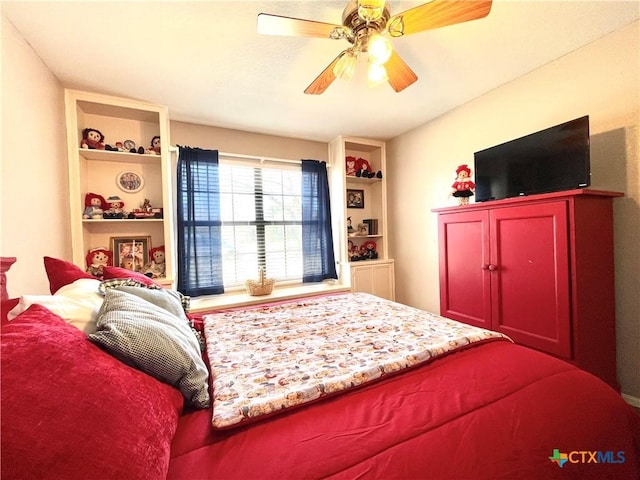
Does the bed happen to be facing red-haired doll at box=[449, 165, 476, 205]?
yes

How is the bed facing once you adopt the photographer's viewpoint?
facing away from the viewer and to the right of the viewer

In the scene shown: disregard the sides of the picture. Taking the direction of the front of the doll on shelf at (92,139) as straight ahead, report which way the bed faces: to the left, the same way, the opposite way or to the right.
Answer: to the left

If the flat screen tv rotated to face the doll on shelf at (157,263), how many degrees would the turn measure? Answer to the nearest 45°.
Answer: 0° — it already faces it
